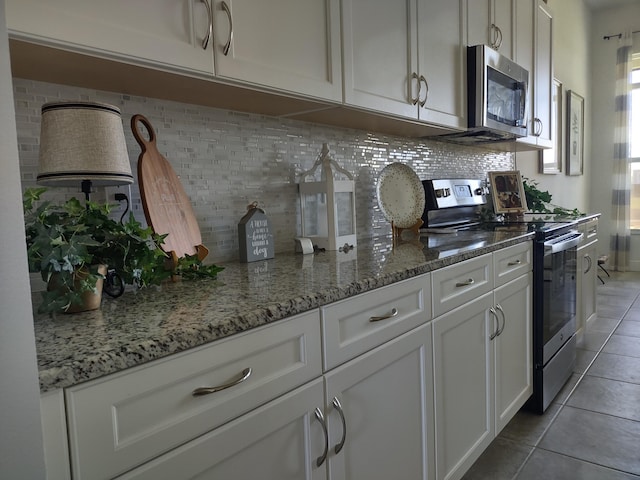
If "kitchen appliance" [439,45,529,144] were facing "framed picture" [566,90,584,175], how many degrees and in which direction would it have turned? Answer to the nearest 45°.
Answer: approximately 135° to its left

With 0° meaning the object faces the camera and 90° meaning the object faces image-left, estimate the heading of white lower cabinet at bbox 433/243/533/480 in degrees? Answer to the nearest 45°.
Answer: approximately 315°

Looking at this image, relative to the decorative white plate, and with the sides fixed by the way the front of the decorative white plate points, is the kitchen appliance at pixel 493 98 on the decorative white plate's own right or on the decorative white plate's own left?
on the decorative white plate's own left

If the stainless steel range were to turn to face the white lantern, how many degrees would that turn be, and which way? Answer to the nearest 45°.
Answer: approximately 90° to its right

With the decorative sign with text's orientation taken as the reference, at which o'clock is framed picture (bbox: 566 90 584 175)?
The framed picture is roughly at 9 o'clock from the decorative sign with text.

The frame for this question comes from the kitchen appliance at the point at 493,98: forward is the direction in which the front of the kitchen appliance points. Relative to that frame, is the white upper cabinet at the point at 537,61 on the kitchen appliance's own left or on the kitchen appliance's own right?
on the kitchen appliance's own left

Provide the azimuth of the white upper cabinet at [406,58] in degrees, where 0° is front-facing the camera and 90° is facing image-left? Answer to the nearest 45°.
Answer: approximately 315°

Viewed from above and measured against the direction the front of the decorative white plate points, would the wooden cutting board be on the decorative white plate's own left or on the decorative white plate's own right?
on the decorative white plate's own right

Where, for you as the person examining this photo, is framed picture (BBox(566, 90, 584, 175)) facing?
facing to the right of the viewer
